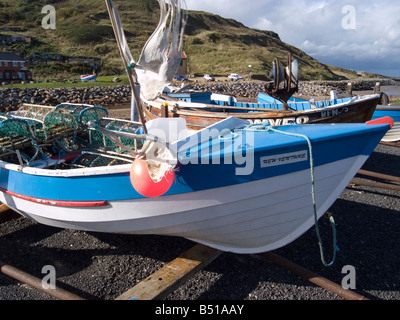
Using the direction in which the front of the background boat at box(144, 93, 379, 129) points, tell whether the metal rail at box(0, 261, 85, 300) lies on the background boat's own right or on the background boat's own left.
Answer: on the background boat's own right

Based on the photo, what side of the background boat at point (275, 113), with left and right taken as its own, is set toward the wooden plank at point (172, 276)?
right

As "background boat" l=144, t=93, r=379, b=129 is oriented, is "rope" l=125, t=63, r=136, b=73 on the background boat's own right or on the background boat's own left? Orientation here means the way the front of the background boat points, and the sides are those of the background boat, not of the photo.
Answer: on the background boat's own right

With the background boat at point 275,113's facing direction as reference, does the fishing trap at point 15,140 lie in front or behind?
behind

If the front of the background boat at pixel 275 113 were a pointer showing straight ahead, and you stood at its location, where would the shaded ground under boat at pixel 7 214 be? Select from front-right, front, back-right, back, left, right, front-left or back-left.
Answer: back-right

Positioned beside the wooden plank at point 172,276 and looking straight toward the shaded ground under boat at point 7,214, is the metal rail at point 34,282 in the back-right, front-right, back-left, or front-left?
front-left

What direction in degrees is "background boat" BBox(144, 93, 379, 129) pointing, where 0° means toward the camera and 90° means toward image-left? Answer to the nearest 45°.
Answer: approximately 270°

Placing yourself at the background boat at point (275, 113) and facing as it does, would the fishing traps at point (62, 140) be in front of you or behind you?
behind

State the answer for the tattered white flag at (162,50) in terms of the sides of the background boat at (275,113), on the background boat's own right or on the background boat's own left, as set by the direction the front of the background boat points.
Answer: on the background boat's own right

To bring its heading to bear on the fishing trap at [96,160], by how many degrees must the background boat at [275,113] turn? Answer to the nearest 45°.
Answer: approximately 135° to its right
